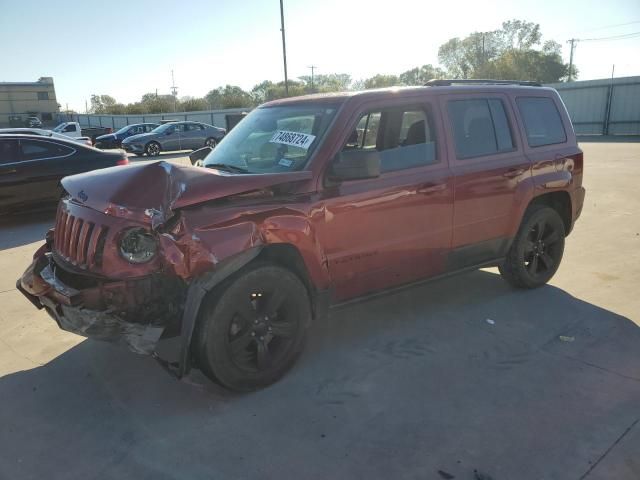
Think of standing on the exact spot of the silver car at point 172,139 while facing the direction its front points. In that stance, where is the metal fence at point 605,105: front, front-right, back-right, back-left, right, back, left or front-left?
back-left

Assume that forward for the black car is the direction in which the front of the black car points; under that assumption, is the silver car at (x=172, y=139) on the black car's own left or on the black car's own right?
on the black car's own right

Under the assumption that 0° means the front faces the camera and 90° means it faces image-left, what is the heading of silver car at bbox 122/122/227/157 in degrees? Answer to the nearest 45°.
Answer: approximately 45°

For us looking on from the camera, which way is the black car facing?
facing to the left of the viewer

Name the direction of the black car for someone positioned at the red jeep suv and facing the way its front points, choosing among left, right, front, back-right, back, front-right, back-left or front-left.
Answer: right

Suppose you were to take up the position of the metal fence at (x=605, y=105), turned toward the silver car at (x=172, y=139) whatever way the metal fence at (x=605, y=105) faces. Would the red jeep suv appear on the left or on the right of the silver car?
left

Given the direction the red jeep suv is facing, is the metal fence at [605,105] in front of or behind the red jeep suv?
behind

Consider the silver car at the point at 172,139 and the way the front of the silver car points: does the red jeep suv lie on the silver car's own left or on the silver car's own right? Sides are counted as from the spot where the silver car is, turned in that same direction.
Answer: on the silver car's own left

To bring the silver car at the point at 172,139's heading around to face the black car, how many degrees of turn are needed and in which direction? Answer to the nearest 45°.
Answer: approximately 45° to its left

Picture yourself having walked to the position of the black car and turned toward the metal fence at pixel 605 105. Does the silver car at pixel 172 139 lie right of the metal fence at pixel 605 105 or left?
left
